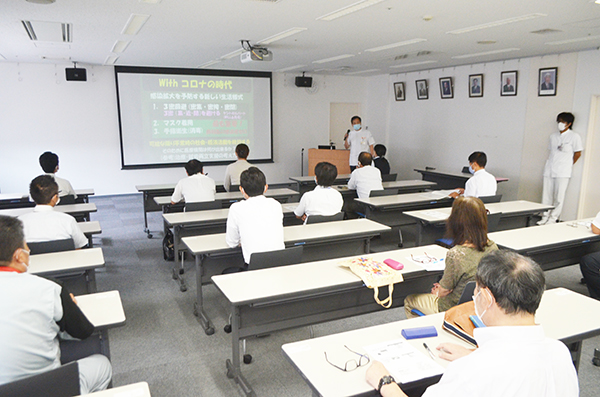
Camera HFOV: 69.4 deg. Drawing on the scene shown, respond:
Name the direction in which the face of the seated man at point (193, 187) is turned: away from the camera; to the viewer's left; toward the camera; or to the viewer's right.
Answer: away from the camera

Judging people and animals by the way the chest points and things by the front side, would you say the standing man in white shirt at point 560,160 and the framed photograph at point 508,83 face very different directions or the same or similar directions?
same or similar directions

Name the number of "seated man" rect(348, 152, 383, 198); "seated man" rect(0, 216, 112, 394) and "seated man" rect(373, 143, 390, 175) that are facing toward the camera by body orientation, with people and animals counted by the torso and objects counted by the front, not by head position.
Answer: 0

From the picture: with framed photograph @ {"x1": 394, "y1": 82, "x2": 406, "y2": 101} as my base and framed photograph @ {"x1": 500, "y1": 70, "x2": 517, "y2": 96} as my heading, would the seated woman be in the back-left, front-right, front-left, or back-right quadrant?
front-right

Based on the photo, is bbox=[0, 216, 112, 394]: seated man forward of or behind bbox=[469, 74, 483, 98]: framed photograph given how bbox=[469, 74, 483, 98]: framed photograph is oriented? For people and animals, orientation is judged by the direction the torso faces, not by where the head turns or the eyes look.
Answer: forward

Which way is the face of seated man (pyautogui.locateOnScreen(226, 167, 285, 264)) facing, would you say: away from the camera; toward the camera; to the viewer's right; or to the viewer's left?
away from the camera

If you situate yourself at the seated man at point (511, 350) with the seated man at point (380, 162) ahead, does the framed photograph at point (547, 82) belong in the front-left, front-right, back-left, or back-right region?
front-right

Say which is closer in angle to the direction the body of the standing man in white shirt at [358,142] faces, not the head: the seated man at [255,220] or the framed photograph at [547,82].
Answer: the seated man

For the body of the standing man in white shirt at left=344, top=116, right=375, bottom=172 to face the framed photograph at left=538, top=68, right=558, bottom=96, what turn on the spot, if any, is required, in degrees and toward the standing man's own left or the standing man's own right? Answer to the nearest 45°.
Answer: approximately 45° to the standing man's own left

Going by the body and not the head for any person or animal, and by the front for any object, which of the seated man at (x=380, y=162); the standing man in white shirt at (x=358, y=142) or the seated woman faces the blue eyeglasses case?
the standing man in white shirt

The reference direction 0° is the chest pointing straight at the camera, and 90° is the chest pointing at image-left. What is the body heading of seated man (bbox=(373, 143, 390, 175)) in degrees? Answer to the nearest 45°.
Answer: approximately 135°

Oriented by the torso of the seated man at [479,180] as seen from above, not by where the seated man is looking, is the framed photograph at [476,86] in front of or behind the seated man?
in front

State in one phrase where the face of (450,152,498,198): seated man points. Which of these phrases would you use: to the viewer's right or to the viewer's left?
to the viewer's left

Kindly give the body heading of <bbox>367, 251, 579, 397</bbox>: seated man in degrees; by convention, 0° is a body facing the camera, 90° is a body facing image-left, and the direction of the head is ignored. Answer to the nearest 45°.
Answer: approximately 135°

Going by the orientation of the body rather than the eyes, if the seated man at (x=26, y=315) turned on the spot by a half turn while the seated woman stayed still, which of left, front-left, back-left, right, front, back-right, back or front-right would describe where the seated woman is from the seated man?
back-left

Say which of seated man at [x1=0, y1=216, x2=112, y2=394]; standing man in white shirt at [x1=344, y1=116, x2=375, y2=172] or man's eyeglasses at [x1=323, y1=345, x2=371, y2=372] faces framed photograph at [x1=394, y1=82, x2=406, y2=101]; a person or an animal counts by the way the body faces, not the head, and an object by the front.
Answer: the seated man

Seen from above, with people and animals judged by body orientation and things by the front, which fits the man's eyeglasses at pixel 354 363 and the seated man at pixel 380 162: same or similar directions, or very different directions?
very different directions

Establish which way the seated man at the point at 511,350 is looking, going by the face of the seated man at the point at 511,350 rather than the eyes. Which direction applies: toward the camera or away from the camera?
away from the camera

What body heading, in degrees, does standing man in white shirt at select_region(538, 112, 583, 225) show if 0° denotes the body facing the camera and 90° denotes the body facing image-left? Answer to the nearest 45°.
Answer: approximately 45°

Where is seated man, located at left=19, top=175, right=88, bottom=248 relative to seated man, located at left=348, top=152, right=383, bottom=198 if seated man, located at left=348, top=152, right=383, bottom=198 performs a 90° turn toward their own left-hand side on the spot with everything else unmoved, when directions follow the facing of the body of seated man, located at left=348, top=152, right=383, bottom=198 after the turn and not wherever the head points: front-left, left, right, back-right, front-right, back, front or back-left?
front
